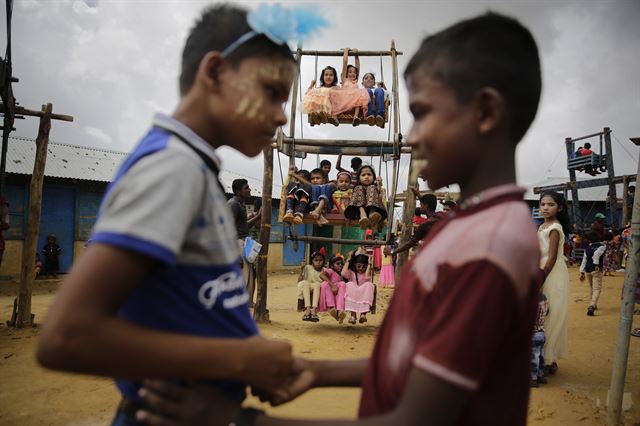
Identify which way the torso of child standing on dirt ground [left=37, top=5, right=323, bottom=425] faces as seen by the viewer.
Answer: to the viewer's right

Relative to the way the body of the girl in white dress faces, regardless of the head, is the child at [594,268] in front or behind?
behind

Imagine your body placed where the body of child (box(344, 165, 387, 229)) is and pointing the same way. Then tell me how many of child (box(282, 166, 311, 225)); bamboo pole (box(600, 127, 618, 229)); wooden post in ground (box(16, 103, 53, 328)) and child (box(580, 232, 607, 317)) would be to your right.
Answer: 2

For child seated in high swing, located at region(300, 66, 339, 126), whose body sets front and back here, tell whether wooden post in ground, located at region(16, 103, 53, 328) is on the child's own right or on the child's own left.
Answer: on the child's own right

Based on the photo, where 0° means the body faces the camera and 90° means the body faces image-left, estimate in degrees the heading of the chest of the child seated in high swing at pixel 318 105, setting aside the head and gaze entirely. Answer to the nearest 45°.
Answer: approximately 0°

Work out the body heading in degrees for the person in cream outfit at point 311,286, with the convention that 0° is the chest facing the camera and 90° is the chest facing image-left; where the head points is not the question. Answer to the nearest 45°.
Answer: approximately 0°

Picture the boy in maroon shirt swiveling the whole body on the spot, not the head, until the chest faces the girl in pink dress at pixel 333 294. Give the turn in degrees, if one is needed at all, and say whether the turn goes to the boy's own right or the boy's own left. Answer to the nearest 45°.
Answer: approximately 90° to the boy's own right
